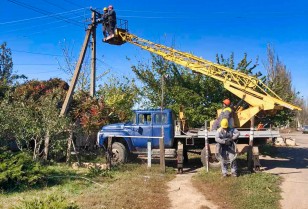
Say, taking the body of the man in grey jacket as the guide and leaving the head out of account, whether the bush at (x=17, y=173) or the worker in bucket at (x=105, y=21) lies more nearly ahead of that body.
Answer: the bush

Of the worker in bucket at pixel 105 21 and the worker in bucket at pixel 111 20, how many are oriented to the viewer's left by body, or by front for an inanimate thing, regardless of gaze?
2

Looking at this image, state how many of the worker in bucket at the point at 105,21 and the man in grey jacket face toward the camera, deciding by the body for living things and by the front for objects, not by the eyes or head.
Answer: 1

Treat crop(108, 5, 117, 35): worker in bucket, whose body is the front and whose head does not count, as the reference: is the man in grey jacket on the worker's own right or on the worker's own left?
on the worker's own left

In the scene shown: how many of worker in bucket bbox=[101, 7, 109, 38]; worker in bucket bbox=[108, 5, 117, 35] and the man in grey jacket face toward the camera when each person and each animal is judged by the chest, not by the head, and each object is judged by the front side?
1

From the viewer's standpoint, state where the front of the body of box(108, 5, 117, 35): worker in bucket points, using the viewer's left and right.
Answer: facing to the left of the viewer

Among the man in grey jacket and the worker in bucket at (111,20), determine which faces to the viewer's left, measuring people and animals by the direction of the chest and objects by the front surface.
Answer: the worker in bucket

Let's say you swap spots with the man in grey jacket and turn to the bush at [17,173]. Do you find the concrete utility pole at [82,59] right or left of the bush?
right

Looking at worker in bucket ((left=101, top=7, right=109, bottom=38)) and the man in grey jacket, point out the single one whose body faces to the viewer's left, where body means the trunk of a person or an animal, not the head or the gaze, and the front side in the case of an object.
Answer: the worker in bucket
